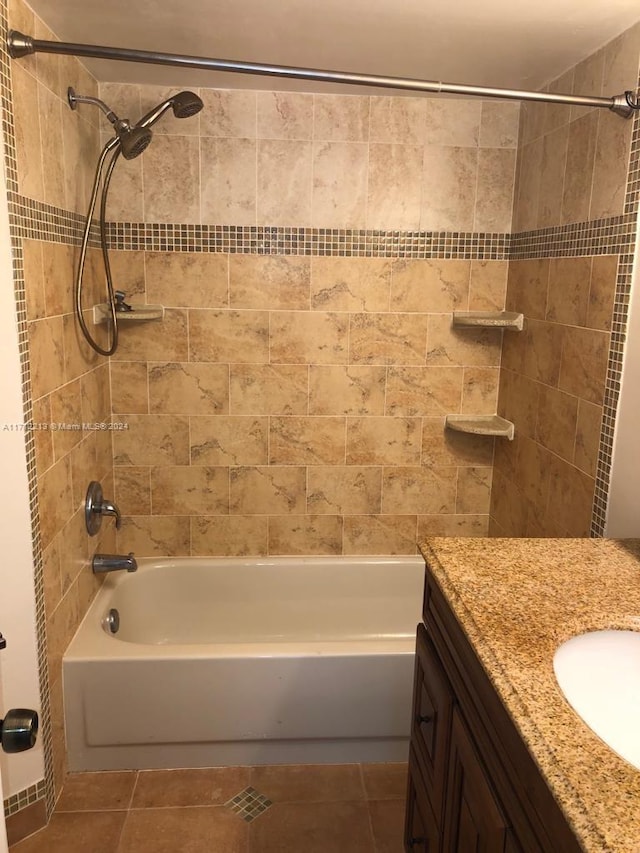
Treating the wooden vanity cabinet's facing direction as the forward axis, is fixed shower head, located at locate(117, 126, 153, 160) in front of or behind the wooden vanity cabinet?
in front

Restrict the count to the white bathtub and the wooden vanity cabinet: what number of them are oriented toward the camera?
1

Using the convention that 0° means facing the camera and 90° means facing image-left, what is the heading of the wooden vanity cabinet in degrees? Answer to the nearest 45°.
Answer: approximately 90°

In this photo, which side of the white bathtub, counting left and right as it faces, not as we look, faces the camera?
front

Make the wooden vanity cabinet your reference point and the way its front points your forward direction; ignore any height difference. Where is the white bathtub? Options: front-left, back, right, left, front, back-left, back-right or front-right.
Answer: front-right

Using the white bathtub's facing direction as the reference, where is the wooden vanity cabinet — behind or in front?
in front

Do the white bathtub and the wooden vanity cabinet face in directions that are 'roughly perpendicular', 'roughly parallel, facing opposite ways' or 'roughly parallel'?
roughly perpendicular
